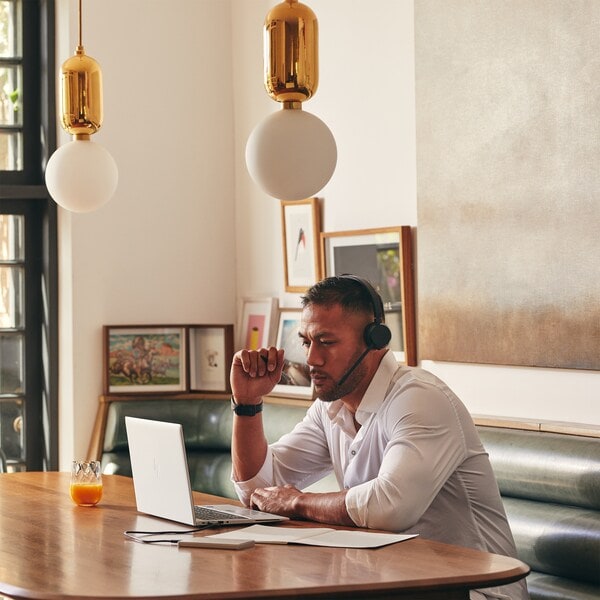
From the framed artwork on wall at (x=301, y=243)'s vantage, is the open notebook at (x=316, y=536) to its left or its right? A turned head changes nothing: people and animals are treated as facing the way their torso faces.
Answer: on its left

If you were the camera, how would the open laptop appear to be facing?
facing away from the viewer and to the right of the viewer

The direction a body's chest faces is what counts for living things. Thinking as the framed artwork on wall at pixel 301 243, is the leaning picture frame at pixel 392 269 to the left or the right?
on its left

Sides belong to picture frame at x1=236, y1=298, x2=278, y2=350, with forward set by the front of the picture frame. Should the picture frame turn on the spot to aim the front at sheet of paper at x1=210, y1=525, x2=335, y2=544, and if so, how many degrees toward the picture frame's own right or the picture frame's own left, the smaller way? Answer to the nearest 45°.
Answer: approximately 45° to the picture frame's own left

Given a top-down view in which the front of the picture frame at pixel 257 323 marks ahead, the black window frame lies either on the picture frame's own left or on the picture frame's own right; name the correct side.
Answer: on the picture frame's own right

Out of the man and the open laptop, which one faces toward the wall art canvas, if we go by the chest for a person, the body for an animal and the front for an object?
the open laptop

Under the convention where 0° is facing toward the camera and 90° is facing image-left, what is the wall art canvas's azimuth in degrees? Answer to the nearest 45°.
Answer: approximately 45°

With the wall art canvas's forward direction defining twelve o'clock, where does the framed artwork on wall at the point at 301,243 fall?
The framed artwork on wall is roughly at 3 o'clock from the wall art canvas.

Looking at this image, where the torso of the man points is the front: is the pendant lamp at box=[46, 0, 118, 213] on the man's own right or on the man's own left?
on the man's own right
